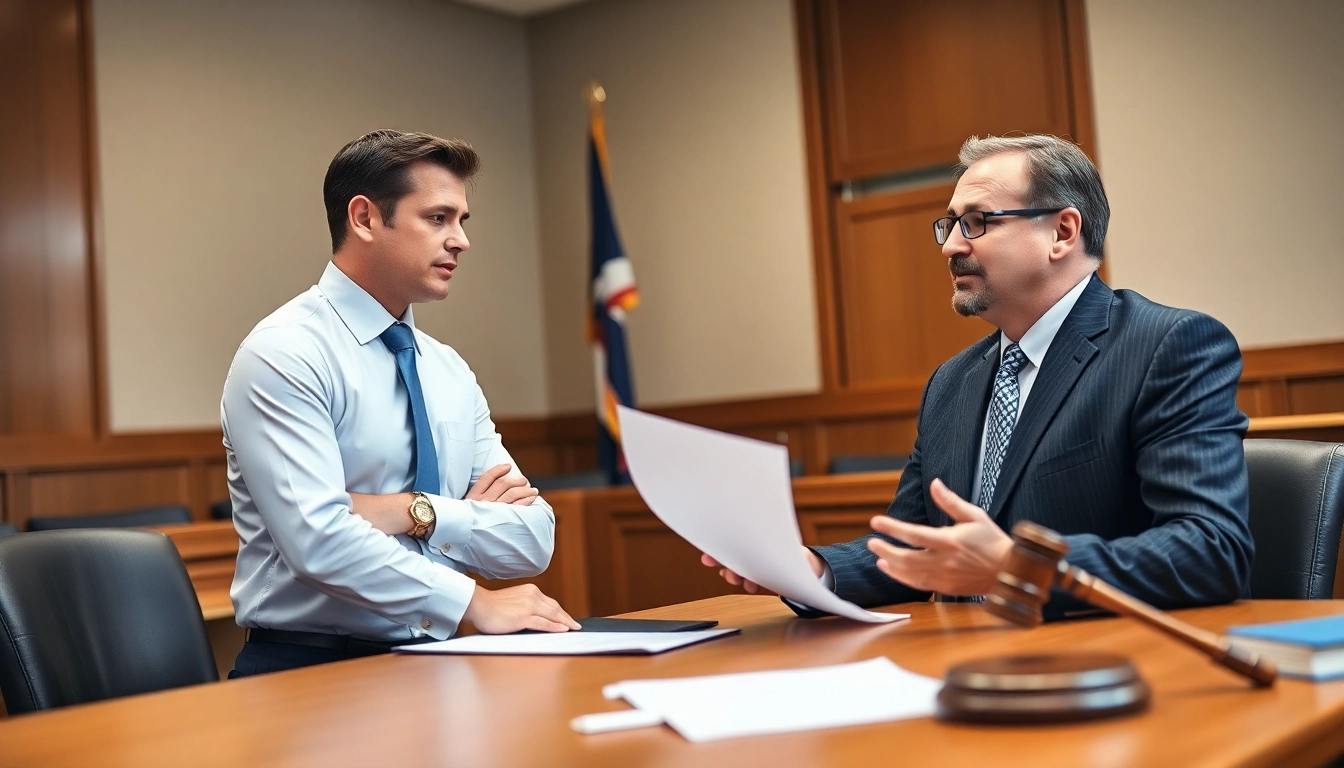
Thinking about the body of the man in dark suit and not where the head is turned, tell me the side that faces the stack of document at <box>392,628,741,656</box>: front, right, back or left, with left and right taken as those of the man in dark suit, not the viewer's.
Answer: front

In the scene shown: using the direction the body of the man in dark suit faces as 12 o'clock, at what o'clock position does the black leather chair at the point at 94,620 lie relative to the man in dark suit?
The black leather chair is roughly at 1 o'clock from the man in dark suit.

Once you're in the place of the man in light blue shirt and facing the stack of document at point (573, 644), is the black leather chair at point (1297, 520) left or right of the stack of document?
left

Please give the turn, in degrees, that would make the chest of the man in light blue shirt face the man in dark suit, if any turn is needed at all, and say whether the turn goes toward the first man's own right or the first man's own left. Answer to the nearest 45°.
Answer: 0° — they already face them

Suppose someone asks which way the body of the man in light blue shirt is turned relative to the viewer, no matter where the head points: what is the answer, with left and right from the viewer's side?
facing the viewer and to the right of the viewer

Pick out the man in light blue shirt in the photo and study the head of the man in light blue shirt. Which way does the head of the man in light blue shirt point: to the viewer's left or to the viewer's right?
to the viewer's right

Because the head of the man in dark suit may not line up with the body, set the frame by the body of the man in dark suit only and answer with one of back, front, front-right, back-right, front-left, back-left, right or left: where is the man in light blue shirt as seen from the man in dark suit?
front-right

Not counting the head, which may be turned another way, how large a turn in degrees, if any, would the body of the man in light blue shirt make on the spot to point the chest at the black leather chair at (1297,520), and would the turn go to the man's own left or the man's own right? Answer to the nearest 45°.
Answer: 0° — they already face it

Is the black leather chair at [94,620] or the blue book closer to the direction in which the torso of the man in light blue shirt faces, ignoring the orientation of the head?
the blue book

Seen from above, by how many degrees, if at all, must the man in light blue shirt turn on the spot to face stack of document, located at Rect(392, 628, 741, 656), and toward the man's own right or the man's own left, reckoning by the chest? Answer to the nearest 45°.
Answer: approximately 45° to the man's own right

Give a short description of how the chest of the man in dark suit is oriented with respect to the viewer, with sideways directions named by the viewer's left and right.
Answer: facing the viewer and to the left of the viewer

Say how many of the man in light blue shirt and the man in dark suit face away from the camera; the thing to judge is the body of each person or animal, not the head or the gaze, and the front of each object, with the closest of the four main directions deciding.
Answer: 0
